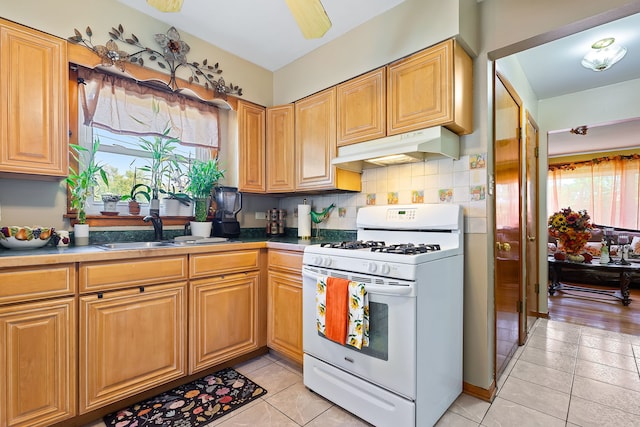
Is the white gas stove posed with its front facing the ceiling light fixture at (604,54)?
no

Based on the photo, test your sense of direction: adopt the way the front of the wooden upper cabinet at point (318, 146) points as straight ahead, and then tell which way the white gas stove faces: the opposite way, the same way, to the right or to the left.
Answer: the same way

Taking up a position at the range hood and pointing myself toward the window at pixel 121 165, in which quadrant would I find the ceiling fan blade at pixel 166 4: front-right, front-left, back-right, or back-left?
front-left

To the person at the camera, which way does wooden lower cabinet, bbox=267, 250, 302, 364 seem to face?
facing the viewer and to the left of the viewer

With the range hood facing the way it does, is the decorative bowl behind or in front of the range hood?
in front

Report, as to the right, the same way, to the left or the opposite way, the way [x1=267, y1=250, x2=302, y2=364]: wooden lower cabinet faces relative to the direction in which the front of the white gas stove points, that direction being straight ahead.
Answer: the same way

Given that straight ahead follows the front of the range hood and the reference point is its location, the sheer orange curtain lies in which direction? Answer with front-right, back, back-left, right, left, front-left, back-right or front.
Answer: back

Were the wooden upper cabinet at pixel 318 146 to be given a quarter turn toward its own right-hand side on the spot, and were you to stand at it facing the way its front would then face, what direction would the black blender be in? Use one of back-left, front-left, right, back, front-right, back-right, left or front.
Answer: front-left

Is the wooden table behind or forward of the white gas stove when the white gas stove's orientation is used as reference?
behind

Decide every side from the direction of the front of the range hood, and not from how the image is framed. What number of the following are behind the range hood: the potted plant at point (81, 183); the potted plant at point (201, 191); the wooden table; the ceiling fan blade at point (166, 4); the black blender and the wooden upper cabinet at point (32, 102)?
1

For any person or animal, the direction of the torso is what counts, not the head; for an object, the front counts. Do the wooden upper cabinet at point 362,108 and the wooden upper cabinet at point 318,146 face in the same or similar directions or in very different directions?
same or similar directions

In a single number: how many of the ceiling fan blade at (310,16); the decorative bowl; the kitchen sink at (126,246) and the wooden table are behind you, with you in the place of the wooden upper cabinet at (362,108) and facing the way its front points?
1

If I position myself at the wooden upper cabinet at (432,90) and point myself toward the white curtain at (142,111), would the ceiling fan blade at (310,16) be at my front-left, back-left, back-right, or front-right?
front-left

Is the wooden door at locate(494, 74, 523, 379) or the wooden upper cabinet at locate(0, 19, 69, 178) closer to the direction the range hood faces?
the wooden upper cabinet

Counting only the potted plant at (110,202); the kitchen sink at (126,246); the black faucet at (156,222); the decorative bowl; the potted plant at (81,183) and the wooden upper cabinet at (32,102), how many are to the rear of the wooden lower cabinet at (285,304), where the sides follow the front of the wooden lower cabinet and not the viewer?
0

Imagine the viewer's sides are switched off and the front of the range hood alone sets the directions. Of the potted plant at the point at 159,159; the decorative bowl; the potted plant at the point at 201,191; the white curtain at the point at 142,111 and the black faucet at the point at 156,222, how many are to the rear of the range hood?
0

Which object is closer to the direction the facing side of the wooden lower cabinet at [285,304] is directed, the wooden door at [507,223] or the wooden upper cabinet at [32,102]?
the wooden upper cabinet

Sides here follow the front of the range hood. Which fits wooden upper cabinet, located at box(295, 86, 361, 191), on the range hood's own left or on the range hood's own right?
on the range hood's own right
